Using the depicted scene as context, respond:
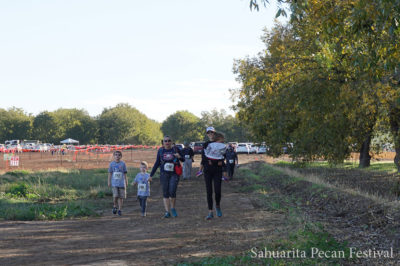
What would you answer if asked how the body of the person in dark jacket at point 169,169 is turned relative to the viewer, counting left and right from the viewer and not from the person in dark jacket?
facing the viewer

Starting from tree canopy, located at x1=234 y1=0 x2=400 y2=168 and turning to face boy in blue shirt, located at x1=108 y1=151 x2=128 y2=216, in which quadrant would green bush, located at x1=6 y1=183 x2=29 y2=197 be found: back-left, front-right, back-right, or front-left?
front-right

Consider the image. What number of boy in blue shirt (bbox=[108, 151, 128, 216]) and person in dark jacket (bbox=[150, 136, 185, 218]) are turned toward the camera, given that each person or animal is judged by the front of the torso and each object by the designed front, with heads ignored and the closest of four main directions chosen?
2

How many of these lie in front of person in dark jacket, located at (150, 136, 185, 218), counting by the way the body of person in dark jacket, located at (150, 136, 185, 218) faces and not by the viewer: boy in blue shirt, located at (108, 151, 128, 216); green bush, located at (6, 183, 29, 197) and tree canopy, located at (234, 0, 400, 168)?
0

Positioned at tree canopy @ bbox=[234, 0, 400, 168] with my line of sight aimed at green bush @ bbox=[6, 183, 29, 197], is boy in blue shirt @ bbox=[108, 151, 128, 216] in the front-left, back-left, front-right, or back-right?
front-left

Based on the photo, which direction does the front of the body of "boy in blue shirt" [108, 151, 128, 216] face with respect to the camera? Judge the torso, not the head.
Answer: toward the camera

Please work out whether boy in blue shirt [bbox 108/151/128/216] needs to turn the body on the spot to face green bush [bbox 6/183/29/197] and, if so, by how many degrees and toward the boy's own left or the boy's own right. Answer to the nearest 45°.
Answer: approximately 135° to the boy's own right

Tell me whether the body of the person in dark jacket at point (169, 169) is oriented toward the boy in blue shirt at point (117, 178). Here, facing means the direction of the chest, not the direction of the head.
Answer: no

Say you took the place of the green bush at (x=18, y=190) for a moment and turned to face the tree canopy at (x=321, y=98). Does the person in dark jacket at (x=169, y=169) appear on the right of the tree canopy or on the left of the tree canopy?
right

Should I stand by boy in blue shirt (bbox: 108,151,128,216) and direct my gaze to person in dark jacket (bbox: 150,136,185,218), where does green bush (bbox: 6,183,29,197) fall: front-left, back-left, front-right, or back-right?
back-left

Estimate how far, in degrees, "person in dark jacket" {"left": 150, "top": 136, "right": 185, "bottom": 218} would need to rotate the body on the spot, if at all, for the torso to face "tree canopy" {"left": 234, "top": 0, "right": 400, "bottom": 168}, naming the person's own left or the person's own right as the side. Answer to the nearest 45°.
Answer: approximately 135° to the person's own left

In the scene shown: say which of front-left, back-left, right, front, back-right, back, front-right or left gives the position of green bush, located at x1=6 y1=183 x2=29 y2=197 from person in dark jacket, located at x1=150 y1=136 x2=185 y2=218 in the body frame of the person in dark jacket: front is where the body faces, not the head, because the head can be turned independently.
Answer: back-right

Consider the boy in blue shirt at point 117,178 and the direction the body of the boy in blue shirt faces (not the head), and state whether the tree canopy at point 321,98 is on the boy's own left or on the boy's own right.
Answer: on the boy's own left

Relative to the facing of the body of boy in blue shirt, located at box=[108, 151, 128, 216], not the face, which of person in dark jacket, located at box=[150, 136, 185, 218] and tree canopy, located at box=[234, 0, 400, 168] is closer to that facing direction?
the person in dark jacket

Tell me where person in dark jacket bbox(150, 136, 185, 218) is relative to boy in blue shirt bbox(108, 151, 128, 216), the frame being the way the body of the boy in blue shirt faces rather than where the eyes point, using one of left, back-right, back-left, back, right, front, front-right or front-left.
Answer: front-left

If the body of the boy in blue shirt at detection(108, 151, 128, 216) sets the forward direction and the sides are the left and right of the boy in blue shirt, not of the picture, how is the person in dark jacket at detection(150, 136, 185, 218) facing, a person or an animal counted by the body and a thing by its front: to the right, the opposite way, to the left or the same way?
the same way
